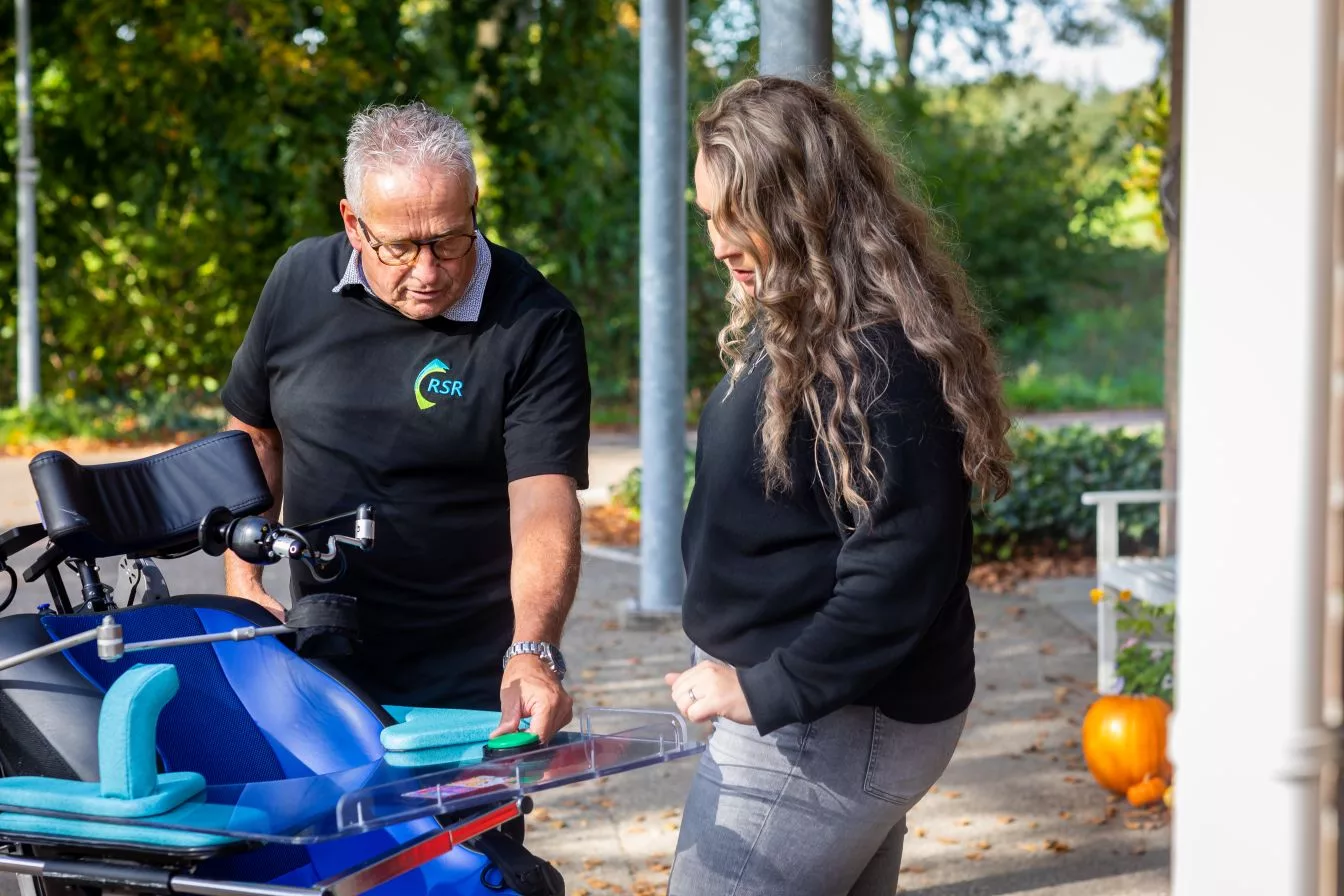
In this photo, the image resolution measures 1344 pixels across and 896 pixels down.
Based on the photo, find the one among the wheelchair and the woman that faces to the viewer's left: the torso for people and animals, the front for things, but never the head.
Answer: the woman

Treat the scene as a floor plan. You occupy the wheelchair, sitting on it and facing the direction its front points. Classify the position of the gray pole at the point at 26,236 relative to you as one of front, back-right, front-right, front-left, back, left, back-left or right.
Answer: back-left

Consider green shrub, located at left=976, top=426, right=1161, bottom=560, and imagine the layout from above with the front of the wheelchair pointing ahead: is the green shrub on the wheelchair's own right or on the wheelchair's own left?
on the wheelchair's own left

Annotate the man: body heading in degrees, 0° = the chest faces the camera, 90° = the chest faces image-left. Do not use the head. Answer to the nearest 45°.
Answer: approximately 0°

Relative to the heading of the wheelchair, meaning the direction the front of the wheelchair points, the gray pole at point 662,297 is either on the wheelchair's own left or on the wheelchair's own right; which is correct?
on the wheelchair's own left

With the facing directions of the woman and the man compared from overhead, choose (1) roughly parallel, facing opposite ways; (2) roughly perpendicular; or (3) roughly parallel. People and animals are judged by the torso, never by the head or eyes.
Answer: roughly perpendicular

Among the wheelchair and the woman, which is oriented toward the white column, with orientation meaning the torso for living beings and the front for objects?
the wheelchair

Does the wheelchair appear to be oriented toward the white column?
yes

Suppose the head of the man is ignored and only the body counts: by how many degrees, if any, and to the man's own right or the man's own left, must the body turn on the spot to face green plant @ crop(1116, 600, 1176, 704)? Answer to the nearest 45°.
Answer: approximately 135° to the man's own left

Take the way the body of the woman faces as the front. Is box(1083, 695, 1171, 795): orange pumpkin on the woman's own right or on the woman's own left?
on the woman's own right

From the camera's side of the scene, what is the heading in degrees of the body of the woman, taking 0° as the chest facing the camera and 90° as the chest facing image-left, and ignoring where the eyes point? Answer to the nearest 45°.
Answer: approximately 90°

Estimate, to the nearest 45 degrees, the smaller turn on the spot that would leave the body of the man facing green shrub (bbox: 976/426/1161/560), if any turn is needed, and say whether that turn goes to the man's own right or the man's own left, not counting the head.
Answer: approximately 135° to the man's own left
